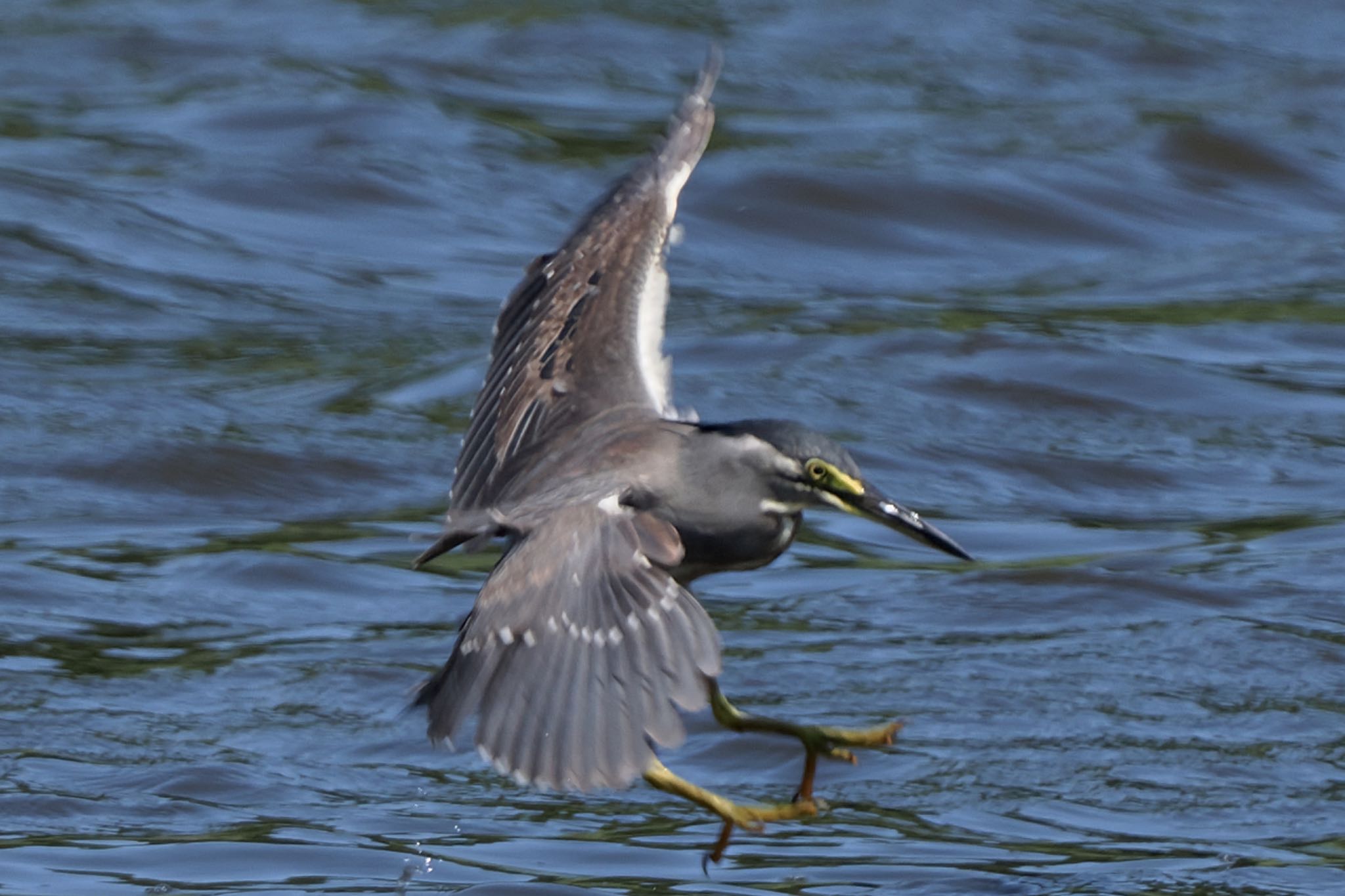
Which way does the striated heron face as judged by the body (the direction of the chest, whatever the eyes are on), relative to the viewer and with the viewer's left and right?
facing to the right of the viewer
